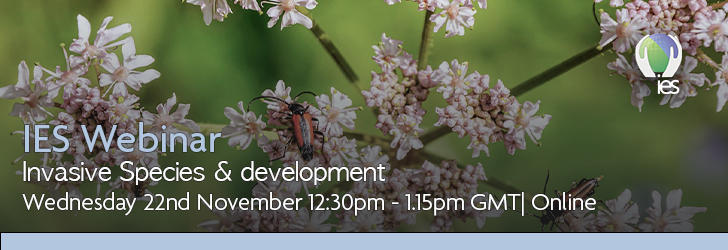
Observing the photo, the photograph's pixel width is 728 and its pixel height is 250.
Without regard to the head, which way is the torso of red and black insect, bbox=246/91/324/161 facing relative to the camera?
away from the camera

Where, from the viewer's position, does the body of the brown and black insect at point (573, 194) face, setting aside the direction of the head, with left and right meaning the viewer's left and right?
facing the viewer and to the left of the viewer

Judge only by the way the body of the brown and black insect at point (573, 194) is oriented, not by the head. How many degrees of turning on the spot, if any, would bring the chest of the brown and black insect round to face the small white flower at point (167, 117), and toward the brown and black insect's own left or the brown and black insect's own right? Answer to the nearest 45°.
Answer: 0° — it already faces it

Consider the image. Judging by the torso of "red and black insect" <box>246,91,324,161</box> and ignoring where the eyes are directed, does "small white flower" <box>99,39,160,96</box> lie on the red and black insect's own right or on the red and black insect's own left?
on the red and black insect's own left

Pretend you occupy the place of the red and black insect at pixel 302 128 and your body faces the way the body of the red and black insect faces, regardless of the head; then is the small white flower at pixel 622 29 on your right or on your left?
on your right

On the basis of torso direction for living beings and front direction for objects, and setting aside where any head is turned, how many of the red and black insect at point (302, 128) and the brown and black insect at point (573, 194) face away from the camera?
1

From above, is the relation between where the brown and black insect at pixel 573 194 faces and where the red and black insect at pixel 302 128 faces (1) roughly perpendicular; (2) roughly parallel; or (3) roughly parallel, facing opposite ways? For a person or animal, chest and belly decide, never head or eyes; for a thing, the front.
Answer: roughly perpendicular

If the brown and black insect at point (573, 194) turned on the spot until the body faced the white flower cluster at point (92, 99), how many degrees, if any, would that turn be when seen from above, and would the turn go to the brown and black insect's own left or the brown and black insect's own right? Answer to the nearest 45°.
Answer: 0° — it already faces it

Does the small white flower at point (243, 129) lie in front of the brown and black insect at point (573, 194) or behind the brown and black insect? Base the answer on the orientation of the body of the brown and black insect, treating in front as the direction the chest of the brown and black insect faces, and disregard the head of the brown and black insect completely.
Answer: in front

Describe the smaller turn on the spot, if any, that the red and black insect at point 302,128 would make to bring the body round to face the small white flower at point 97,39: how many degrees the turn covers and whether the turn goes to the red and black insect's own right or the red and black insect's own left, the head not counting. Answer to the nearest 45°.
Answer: approximately 90° to the red and black insect's own left

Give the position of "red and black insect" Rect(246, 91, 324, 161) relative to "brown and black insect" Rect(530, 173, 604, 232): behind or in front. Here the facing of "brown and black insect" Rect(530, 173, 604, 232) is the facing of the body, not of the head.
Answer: in front

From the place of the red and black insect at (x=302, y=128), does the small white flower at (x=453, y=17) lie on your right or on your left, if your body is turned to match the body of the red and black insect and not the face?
on your right

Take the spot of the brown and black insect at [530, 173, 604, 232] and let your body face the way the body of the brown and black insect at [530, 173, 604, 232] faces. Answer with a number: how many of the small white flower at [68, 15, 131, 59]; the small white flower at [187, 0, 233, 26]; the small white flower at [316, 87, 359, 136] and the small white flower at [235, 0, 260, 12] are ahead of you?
4

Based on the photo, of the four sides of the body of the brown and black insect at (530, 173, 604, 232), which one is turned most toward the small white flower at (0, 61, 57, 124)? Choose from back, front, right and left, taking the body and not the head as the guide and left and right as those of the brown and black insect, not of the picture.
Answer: front
